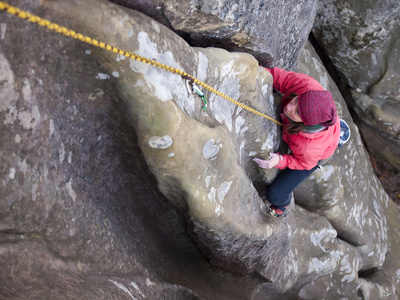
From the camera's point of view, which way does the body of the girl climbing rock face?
to the viewer's left
